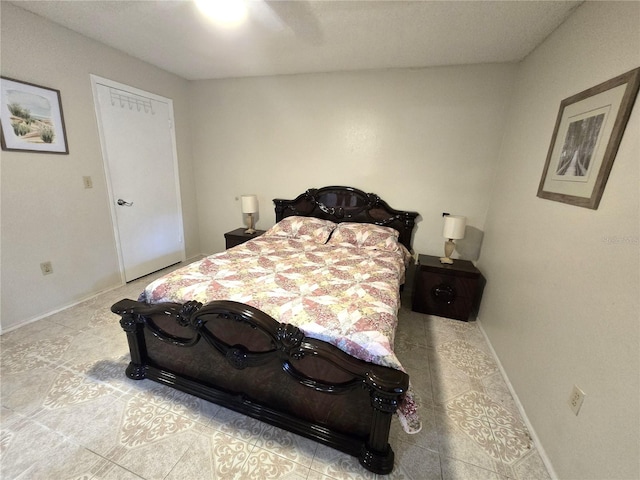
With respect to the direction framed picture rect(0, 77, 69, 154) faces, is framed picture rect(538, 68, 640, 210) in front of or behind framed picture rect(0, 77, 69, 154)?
in front

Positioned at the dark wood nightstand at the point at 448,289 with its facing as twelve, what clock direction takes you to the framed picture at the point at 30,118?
The framed picture is roughly at 2 o'clock from the dark wood nightstand.

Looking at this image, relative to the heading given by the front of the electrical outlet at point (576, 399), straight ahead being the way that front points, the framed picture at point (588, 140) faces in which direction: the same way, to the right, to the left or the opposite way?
the same way

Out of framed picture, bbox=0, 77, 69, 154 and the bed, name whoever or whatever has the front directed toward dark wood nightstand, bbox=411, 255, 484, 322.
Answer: the framed picture

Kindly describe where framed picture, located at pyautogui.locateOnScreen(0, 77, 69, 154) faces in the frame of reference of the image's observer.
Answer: facing the viewer and to the right of the viewer

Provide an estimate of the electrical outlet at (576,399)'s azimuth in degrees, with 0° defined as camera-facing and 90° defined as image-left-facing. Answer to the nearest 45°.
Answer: approximately 45°

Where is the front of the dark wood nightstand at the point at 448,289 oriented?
toward the camera

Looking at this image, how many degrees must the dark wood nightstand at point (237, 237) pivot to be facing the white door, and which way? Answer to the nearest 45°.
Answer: approximately 45° to its right

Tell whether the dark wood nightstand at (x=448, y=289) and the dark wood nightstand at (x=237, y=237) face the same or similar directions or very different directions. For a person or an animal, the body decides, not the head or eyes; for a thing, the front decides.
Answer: same or similar directions

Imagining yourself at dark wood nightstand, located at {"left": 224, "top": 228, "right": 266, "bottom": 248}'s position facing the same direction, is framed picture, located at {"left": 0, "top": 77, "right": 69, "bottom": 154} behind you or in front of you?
in front

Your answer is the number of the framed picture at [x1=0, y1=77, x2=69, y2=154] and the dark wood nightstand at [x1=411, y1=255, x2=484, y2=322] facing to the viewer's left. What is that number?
0

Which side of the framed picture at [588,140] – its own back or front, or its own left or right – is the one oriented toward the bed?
front

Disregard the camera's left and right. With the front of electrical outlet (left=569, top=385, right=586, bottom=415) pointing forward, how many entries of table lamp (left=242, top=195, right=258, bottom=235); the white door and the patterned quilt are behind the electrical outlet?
0

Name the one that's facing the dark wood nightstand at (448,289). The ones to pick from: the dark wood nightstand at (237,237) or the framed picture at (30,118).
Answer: the framed picture

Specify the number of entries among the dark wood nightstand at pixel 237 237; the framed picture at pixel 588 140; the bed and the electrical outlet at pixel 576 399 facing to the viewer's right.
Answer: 0

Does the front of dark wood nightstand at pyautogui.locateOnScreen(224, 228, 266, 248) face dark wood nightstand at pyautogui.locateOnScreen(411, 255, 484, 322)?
no

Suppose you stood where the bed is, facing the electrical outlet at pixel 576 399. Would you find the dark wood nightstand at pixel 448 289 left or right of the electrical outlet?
left

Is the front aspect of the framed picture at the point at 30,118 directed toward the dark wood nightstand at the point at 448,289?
yes
